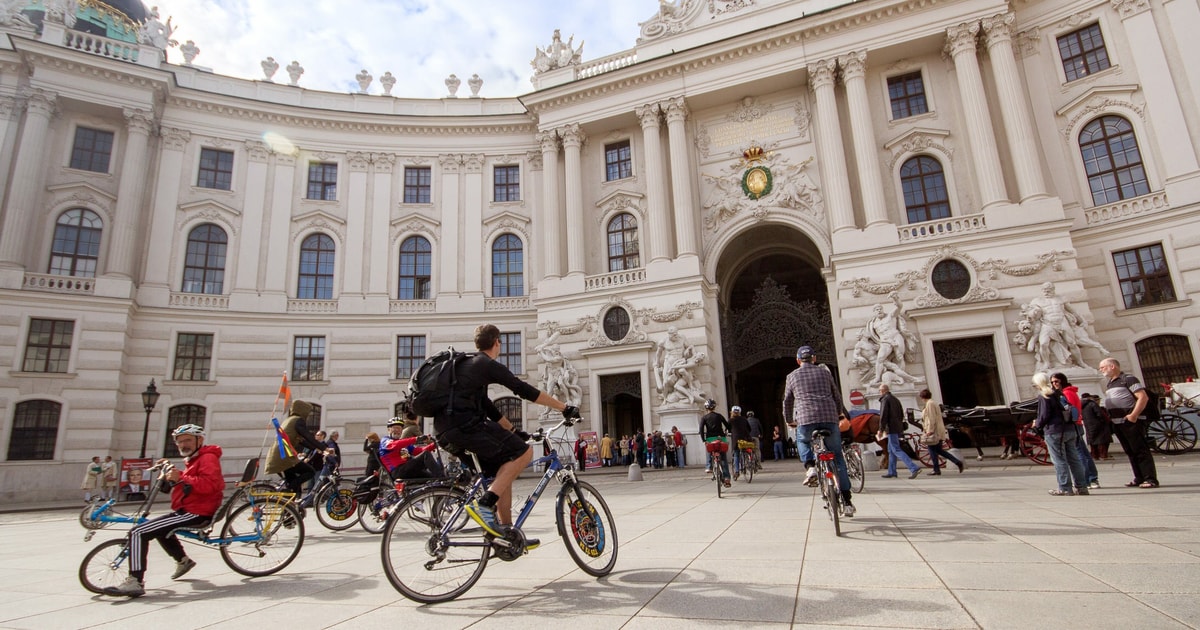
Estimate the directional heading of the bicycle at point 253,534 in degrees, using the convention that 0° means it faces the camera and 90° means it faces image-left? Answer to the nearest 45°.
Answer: approximately 90°

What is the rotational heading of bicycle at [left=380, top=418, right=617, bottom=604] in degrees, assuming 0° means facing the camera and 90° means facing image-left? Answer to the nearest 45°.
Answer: approximately 225°

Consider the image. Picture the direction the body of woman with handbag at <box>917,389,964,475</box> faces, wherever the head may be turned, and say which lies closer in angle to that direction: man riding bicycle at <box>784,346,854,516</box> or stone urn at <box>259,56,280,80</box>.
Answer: the stone urn

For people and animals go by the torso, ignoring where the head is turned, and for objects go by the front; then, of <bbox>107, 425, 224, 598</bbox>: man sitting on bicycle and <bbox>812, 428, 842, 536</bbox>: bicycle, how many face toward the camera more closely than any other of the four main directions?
0

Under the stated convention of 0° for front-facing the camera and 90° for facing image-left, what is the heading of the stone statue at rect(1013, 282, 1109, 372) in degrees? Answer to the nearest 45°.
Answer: approximately 0°

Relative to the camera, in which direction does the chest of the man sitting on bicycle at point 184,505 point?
to the viewer's left

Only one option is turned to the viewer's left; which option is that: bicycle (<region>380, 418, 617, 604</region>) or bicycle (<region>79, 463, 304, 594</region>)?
bicycle (<region>79, 463, 304, 594</region>)

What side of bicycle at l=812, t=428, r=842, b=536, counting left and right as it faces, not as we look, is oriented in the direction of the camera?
back

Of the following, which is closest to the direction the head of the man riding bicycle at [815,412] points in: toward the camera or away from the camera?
away from the camera

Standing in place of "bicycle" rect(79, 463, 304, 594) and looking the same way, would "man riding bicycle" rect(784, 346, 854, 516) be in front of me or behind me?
behind

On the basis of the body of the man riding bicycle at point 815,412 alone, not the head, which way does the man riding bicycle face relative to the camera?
away from the camera

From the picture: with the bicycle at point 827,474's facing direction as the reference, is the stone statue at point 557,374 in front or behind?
in front

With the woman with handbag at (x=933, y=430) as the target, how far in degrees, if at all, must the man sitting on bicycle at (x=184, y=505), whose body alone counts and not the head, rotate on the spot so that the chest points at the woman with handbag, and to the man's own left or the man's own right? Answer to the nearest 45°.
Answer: approximately 180°
